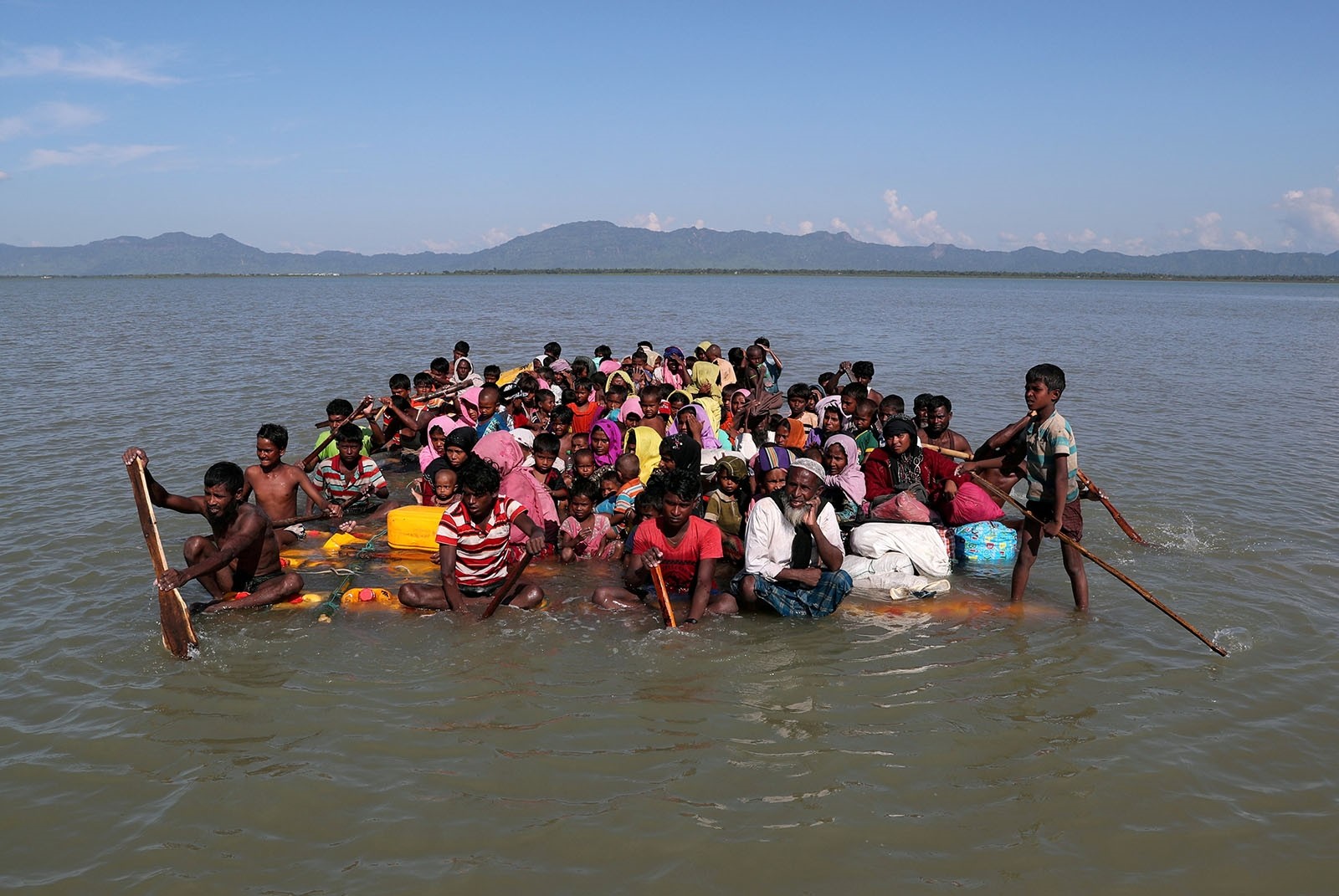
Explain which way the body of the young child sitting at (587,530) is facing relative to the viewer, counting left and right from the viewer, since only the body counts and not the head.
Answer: facing the viewer

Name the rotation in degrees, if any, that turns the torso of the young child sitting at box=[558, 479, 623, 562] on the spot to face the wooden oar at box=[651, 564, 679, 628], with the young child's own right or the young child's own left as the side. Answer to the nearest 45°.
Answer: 0° — they already face it

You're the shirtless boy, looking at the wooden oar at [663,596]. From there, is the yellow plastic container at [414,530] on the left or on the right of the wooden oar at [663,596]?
left

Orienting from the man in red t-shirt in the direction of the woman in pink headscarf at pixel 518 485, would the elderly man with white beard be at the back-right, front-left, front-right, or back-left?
back-right

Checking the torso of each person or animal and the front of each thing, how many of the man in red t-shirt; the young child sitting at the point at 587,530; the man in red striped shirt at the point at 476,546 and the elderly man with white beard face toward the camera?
4

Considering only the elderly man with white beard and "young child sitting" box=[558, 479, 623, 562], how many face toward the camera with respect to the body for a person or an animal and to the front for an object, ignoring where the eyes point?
2

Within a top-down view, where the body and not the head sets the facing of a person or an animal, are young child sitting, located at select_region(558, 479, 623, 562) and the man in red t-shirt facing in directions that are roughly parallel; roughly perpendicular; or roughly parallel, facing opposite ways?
roughly parallel

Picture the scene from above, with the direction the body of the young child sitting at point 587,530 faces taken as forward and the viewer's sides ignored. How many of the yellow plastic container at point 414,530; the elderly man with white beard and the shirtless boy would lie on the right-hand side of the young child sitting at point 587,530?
2

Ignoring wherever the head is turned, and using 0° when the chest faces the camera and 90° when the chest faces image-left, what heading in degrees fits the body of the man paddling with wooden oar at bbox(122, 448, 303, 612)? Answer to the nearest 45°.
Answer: approximately 45°

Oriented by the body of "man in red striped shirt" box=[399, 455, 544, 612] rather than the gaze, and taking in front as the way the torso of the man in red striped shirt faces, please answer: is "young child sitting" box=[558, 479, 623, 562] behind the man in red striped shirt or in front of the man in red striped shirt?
behind

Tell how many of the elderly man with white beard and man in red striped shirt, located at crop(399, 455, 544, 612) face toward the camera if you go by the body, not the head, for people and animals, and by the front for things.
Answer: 2

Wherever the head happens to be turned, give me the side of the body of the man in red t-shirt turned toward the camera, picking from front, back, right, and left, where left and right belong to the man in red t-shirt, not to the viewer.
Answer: front

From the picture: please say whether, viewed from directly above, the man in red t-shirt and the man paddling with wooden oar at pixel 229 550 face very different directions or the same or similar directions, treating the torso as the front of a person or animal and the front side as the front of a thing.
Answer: same or similar directions

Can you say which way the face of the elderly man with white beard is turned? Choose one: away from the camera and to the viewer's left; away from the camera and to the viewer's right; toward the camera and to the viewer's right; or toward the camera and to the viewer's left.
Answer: toward the camera and to the viewer's left
